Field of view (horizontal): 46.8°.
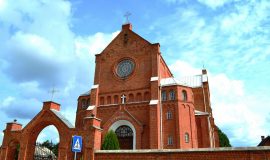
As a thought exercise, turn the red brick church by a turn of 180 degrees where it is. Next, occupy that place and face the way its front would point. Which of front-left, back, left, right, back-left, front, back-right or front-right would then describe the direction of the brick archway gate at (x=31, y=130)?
back

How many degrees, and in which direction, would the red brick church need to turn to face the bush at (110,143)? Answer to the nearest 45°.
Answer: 0° — it already faces it

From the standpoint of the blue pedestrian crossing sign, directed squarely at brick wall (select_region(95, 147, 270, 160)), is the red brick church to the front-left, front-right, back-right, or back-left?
front-left

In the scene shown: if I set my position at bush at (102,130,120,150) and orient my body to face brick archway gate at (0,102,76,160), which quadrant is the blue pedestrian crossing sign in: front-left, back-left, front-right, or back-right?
front-left

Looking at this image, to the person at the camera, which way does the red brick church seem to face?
facing the viewer and to the left of the viewer

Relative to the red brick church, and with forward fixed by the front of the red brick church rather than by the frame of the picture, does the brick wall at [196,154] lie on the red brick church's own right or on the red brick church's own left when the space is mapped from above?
on the red brick church's own left

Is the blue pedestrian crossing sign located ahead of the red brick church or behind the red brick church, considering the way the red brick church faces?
ahead
